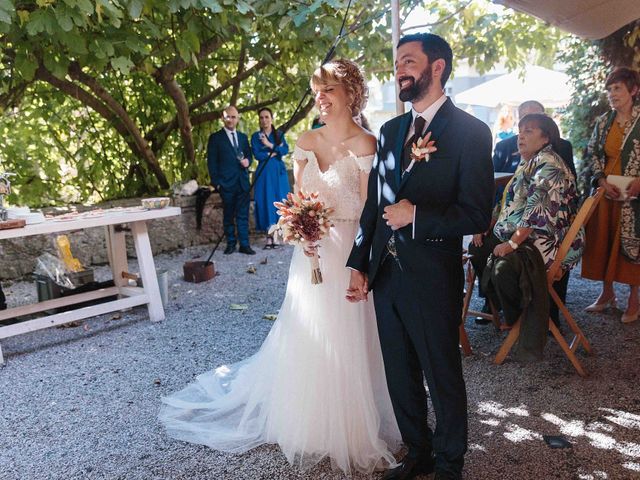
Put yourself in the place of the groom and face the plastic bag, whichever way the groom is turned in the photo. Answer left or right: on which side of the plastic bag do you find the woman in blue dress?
right

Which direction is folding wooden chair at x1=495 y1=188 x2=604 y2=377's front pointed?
to the viewer's left

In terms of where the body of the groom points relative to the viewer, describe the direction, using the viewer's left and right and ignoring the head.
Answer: facing the viewer and to the left of the viewer

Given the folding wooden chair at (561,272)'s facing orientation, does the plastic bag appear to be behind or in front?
in front

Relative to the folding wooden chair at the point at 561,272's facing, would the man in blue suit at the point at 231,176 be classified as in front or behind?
in front

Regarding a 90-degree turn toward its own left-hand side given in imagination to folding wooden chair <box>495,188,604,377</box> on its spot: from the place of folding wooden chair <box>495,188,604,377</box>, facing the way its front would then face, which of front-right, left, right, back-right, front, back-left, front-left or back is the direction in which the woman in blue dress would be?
back-right

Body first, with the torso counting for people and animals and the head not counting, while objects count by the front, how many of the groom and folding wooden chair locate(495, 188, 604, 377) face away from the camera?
0

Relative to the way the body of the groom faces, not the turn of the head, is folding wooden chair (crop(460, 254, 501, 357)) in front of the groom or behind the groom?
behind

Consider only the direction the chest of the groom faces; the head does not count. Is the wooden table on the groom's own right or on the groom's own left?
on the groom's own right

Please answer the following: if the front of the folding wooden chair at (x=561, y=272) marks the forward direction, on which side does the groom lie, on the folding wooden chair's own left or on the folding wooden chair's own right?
on the folding wooden chair's own left

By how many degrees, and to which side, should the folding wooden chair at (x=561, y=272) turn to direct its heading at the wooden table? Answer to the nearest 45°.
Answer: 0° — it already faces it

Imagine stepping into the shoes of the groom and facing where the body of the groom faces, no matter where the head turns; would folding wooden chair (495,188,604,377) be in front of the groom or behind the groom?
behind
